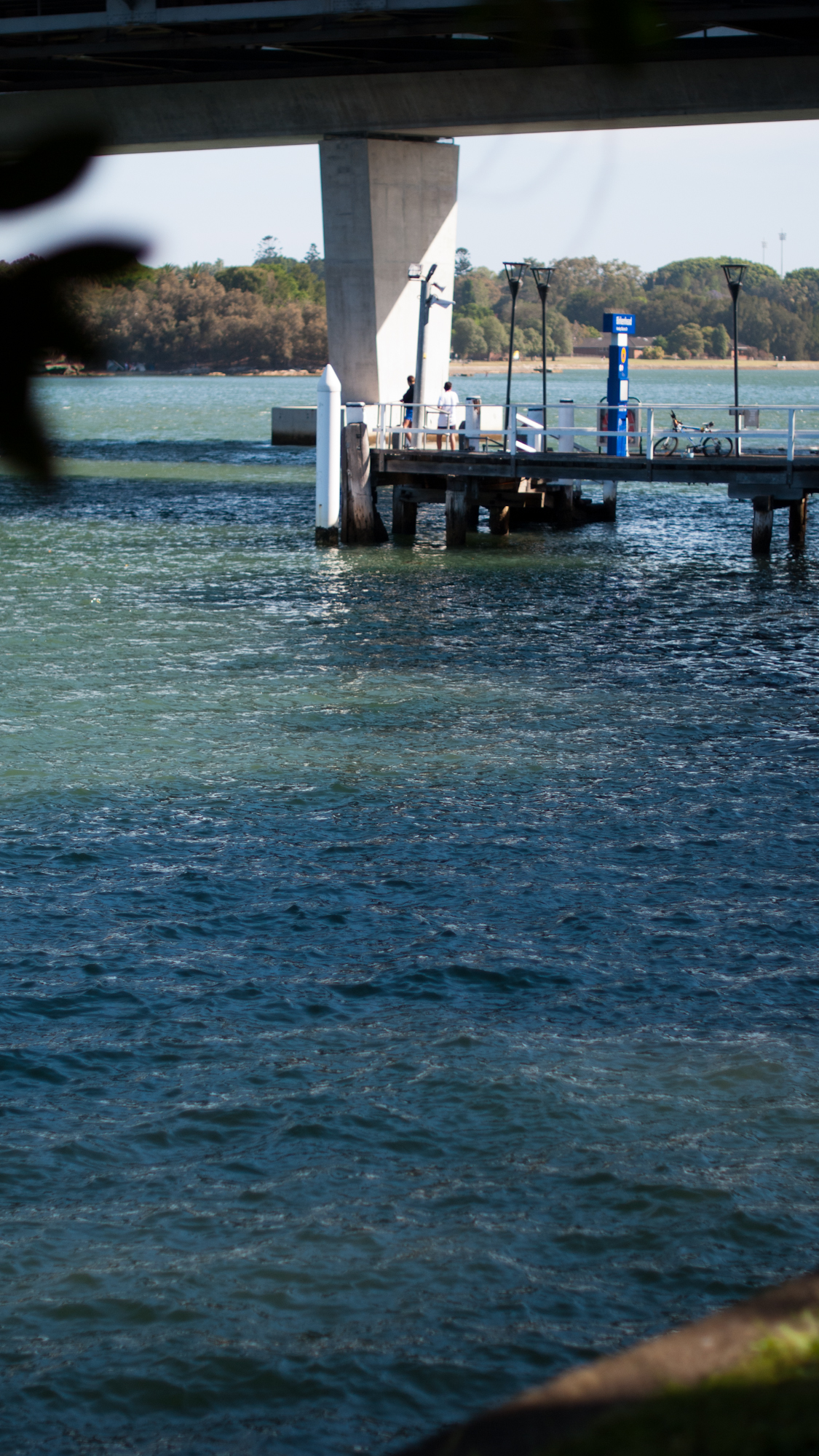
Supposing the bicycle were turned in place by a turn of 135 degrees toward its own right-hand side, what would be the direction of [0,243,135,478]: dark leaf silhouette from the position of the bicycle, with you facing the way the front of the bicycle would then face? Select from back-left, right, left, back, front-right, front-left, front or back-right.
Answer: back-right

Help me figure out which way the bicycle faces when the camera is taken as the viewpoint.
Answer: facing to the left of the viewer

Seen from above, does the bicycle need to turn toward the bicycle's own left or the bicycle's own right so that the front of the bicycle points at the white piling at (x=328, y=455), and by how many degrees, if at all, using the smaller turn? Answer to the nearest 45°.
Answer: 0° — it already faces it

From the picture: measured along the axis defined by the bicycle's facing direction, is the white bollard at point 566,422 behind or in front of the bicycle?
in front

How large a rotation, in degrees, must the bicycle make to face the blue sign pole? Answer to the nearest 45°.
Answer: approximately 45° to its right

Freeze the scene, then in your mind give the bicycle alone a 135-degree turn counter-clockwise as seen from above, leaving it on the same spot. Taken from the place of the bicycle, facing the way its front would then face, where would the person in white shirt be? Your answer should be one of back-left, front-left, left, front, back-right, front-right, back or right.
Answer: back

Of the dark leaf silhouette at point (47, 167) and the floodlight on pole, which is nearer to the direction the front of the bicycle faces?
the floodlight on pole

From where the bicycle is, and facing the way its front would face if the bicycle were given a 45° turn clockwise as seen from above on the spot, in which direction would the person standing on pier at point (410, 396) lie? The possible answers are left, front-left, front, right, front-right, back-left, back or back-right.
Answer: front
